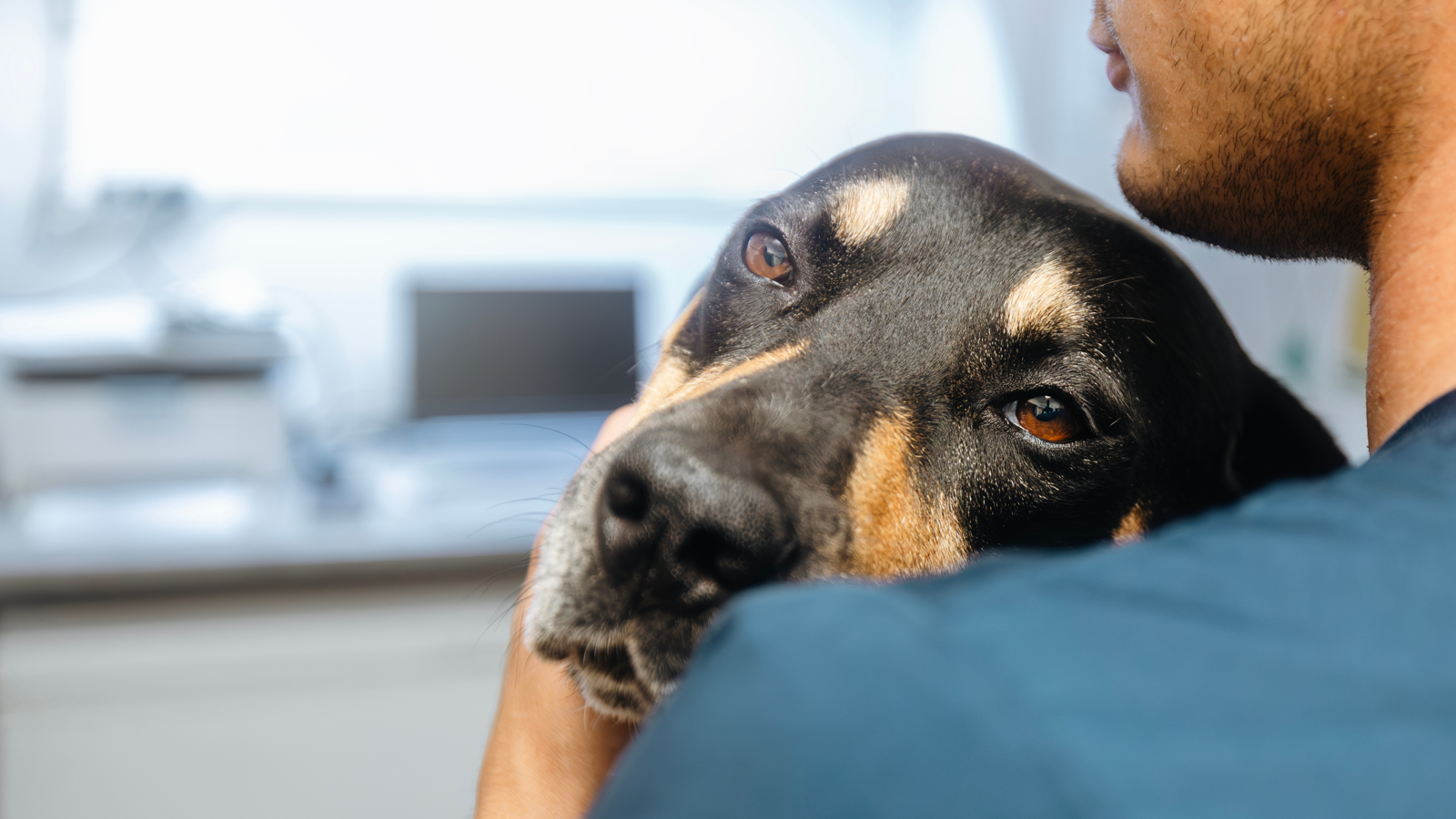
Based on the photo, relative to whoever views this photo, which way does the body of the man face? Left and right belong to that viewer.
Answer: facing away from the viewer and to the left of the viewer
